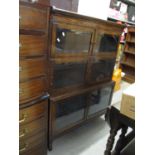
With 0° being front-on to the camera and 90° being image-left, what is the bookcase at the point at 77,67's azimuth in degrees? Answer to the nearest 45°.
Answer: approximately 315°
